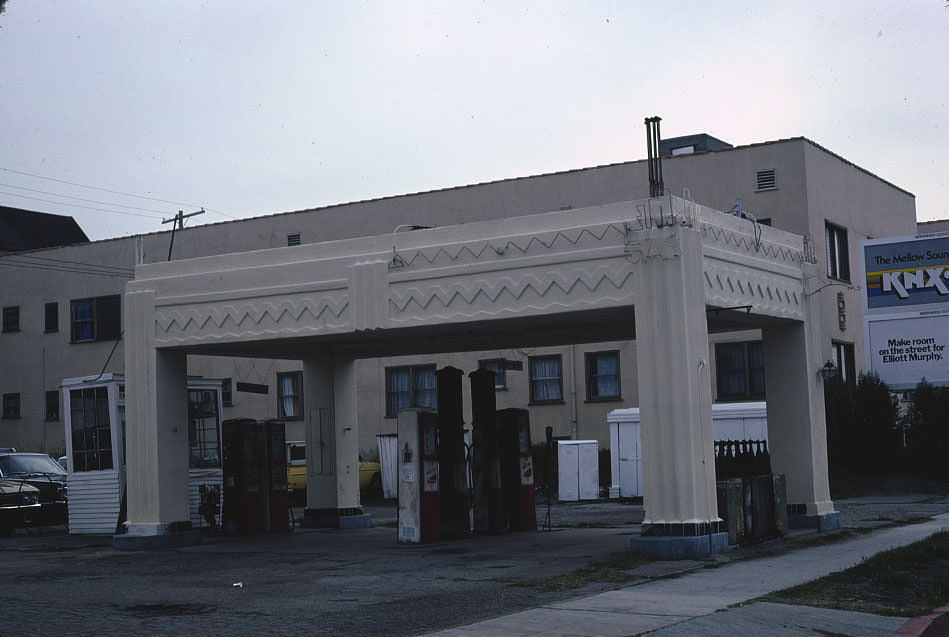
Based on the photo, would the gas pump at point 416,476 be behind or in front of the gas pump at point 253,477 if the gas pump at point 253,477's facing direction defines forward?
in front

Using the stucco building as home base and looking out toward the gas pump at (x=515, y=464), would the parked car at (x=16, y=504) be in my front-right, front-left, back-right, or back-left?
front-right

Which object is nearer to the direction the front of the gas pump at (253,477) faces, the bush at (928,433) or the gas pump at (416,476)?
the gas pump

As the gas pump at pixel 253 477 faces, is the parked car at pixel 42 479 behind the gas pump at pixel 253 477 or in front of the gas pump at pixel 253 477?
behind

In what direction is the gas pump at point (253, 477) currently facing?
toward the camera

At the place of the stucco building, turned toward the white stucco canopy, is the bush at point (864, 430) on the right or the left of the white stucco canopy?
left
